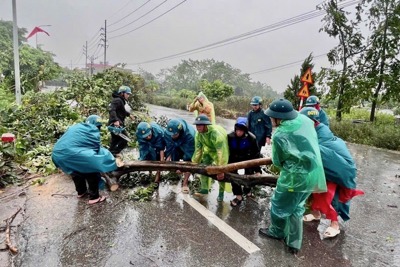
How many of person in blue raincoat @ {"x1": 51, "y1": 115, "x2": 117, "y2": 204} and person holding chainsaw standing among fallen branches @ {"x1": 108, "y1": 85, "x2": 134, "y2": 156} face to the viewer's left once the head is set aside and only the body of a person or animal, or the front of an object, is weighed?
0

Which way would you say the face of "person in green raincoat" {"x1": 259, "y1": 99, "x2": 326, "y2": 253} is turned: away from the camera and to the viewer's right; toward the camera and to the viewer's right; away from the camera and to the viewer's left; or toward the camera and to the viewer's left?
away from the camera and to the viewer's left

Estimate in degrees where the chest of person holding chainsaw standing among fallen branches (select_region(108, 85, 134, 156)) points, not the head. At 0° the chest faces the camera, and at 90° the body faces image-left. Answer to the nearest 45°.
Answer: approximately 270°

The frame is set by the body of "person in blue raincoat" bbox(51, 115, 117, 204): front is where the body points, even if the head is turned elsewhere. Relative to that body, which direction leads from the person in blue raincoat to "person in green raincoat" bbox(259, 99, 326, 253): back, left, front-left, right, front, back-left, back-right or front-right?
front-right

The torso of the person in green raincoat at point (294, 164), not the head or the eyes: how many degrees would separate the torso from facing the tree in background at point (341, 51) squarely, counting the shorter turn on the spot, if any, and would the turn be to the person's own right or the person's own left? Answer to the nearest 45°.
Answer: approximately 90° to the person's own right

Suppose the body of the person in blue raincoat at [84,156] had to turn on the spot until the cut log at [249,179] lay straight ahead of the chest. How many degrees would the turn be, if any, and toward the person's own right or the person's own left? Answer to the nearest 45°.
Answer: approximately 45° to the person's own right

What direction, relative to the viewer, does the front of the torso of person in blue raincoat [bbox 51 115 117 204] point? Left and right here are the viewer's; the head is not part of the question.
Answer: facing to the right of the viewer

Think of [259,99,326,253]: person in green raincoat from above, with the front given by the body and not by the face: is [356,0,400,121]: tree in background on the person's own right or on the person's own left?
on the person's own right

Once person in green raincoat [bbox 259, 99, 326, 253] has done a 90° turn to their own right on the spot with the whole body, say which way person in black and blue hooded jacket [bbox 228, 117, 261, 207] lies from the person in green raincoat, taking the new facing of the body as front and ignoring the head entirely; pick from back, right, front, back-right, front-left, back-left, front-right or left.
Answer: front-left

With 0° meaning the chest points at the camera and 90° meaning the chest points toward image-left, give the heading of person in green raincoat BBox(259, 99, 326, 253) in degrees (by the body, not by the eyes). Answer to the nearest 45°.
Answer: approximately 90°
